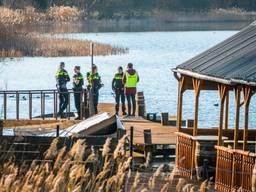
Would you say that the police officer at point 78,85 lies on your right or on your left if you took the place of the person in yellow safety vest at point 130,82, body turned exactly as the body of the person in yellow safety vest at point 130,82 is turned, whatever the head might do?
on your left

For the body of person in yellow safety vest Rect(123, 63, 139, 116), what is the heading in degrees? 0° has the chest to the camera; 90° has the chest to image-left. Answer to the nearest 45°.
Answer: approximately 180°

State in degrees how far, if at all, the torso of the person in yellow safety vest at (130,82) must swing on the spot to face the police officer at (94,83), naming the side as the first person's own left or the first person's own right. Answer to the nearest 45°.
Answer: approximately 90° to the first person's own left

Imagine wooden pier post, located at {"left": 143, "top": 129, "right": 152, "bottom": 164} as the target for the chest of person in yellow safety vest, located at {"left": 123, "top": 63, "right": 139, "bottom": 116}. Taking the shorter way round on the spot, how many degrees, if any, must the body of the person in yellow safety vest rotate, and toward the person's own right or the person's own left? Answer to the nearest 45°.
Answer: approximately 180°

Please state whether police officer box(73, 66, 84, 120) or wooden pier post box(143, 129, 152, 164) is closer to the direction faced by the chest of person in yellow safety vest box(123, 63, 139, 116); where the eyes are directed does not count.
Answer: the police officer

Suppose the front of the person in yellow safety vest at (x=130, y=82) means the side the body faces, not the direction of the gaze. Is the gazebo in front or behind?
behind

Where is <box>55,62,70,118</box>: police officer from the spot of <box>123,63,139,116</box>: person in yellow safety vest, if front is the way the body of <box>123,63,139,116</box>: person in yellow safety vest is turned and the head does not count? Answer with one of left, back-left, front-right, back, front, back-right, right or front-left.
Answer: left
